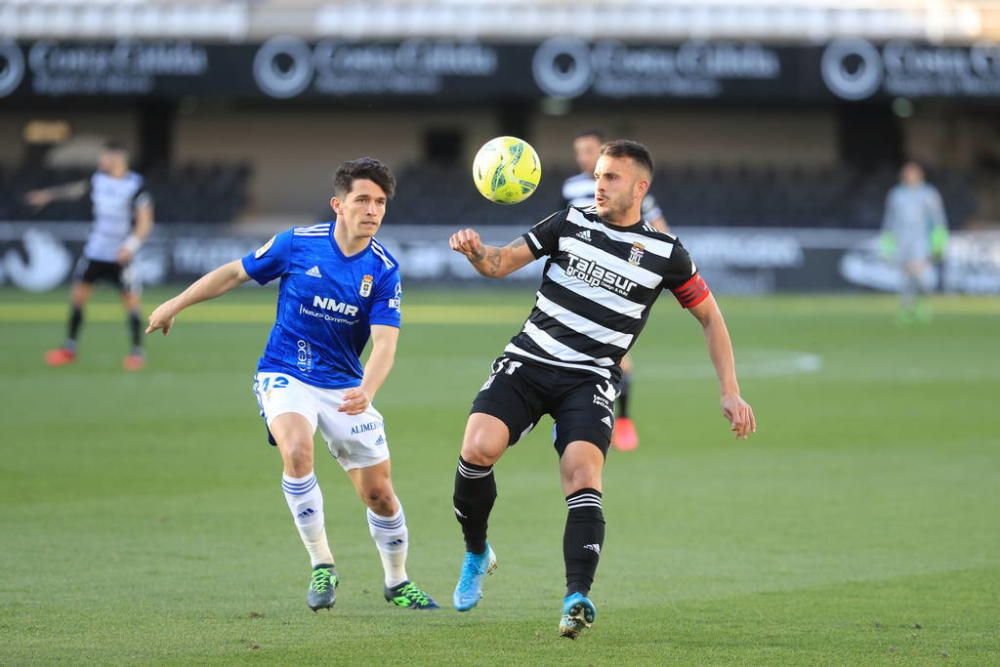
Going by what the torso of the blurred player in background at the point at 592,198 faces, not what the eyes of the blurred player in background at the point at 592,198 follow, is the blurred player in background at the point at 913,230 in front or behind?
behind

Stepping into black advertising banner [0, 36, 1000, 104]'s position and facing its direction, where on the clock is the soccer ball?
The soccer ball is roughly at 12 o'clock from the black advertising banner.

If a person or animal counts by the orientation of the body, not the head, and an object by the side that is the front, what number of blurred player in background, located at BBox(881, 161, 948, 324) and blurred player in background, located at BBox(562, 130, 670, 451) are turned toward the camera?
2

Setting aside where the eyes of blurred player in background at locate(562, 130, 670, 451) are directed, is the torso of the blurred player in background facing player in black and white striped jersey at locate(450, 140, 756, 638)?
yes

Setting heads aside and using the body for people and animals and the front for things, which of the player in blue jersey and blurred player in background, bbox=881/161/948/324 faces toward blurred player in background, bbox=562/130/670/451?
blurred player in background, bbox=881/161/948/324

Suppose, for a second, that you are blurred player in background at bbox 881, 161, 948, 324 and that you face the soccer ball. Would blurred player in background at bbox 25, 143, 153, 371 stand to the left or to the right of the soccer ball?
right

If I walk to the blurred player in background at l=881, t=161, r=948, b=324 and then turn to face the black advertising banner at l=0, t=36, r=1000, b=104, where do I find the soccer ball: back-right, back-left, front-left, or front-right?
back-left

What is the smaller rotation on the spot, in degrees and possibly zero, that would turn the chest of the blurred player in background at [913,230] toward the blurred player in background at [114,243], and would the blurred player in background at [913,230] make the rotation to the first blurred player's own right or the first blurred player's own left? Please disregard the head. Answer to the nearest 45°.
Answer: approximately 45° to the first blurred player's own right

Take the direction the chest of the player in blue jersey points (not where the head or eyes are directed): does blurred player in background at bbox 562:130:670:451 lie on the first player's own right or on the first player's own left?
on the first player's own left

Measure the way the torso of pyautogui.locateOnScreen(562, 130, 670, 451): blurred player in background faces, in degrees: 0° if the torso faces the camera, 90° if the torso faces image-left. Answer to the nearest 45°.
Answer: approximately 0°
